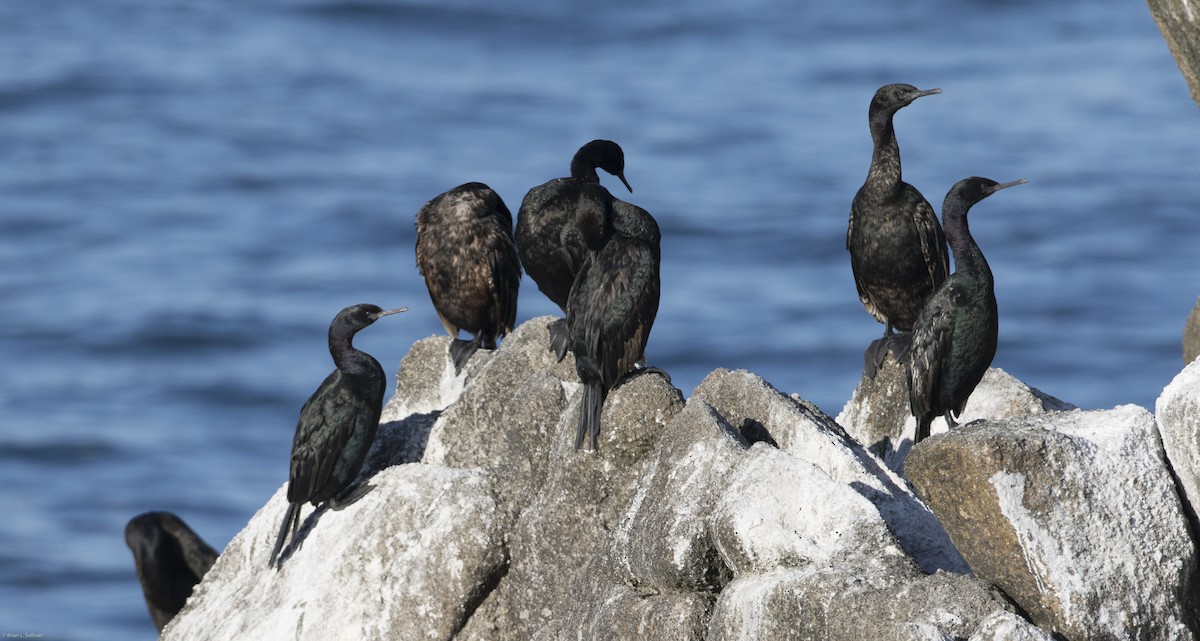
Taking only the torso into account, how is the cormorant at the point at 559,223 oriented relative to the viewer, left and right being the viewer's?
facing to the right of the viewer

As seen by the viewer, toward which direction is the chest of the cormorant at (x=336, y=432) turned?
to the viewer's right

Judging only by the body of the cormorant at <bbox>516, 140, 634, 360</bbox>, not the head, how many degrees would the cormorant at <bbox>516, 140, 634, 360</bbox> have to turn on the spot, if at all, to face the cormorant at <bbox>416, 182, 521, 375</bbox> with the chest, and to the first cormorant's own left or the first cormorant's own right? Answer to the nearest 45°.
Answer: approximately 135° to the first cormorant's own left

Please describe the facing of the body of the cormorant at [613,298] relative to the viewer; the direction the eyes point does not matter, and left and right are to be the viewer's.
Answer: facing away from the viewer and to the right of the viewer

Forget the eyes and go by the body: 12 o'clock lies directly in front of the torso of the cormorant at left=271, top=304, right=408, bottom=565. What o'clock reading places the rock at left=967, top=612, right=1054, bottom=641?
The rock is roughly at 2 o'clock from the cormorant.

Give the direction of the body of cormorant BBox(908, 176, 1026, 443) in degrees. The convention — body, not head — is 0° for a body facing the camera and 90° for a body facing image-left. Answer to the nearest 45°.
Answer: approximately 270°
